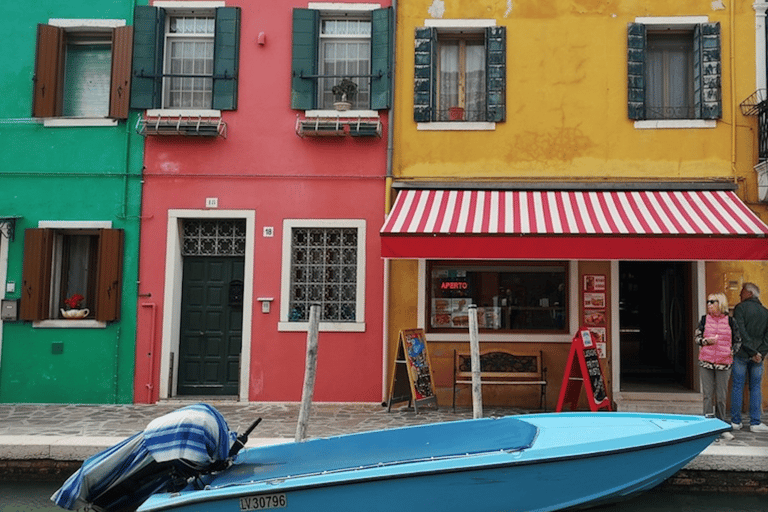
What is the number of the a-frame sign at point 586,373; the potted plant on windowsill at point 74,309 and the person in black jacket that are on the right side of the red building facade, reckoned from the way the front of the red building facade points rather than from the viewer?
1

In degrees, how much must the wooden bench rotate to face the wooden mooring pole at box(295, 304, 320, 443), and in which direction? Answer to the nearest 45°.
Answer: approximately 45° to its right

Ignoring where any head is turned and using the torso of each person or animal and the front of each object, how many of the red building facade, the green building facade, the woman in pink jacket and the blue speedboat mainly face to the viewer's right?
1

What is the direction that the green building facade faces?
toward the camera

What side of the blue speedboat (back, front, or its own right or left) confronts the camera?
right

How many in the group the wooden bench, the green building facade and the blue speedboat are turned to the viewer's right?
1

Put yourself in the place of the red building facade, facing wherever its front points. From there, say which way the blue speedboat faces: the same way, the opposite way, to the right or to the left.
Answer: to the left

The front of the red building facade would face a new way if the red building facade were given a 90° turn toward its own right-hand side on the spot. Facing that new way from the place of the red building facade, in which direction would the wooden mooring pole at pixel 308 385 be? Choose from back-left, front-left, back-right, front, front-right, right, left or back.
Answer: left

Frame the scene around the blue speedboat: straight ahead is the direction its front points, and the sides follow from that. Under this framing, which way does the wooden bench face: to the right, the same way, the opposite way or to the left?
to the right

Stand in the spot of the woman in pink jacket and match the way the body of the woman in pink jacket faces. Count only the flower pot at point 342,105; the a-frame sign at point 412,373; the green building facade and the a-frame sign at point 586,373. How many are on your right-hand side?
4

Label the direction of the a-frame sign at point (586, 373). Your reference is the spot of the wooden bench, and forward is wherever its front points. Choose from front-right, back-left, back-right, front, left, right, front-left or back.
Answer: front-left

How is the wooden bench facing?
toward the camera

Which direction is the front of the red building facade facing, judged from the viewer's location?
facing the viewer

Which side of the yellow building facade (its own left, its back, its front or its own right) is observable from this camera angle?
front
